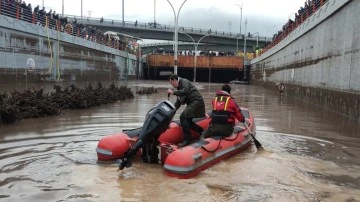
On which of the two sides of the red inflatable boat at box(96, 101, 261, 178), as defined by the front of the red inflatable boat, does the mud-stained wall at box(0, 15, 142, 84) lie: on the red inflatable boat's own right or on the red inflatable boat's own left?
on the red inflatable boat's own left

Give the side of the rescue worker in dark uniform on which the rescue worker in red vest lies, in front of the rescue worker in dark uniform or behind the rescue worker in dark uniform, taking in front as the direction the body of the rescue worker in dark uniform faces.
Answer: behind

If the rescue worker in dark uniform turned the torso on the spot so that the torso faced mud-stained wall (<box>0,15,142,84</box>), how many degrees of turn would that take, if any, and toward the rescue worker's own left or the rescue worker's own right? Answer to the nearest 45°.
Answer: approximately 45° to the rescue worker's own right

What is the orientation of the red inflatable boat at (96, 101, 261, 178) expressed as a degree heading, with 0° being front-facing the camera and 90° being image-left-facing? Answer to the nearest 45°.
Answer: approximately 225°

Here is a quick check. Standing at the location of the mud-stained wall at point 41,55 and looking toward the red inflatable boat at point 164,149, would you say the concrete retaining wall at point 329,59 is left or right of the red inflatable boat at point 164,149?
left

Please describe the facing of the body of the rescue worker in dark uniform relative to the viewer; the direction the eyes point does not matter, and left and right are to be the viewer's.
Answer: facing to the left of the viewer
